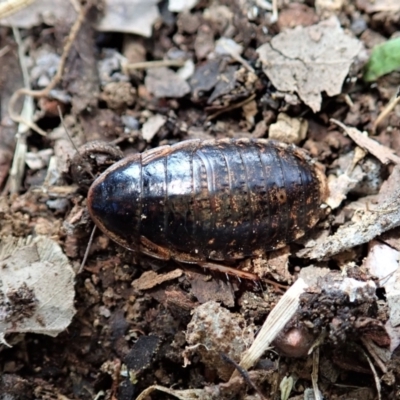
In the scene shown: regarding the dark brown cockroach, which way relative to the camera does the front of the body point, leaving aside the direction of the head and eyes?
to the viewer's left

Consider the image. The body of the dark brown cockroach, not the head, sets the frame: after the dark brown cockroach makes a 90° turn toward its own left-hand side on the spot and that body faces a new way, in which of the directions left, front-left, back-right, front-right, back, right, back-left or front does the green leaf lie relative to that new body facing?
back-left

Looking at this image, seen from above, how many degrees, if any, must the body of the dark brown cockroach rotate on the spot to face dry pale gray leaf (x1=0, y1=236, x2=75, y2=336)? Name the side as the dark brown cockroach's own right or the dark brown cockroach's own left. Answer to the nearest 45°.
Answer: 0° — it already faces it

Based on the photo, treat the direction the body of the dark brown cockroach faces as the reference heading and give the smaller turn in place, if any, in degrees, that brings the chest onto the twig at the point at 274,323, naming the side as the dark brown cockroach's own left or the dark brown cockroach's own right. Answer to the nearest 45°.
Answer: approximately 135° to the dark brown cockroach's own left

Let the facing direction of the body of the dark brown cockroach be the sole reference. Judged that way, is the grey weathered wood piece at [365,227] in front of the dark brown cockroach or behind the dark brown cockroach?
behind

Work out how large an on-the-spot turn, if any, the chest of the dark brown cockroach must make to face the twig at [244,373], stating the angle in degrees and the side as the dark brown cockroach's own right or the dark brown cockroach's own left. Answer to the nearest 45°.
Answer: approximately 90° to the dark brown cockroach's own left

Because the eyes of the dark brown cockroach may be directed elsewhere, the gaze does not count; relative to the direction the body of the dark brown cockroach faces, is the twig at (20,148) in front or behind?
in front

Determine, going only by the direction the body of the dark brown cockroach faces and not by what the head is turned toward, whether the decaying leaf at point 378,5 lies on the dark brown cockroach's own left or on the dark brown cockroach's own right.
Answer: on the dark brown cockroach's own right
